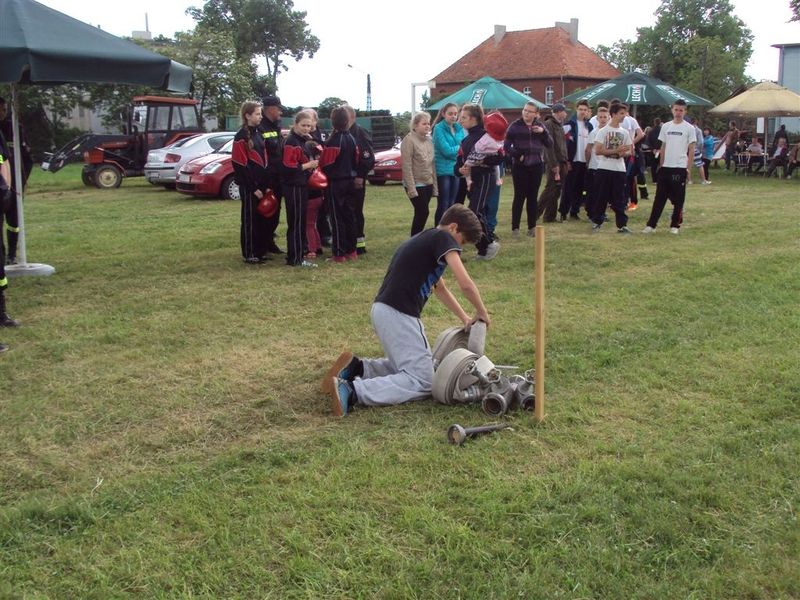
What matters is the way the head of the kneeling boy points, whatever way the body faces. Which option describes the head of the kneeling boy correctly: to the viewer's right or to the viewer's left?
to the viewer's right

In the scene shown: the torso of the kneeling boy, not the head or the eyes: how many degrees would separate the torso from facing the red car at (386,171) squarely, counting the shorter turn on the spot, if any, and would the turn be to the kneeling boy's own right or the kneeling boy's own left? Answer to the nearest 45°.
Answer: approximately 90° to the kneeling boy's own left

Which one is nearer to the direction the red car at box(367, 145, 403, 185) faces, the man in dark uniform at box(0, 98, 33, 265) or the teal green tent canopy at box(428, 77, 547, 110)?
the man in dark uniform

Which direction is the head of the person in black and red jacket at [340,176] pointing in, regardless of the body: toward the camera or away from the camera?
away from the camera

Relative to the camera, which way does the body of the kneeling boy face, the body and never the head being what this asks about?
to the viewer's right

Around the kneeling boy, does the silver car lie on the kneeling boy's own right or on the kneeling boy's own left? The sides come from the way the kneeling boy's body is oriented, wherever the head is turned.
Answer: on the kneeling boy's own left

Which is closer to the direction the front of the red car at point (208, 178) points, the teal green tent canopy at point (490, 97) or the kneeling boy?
the kneeling boy

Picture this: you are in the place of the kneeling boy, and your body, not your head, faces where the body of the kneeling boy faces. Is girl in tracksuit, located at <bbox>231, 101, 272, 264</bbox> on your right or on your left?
on your left
